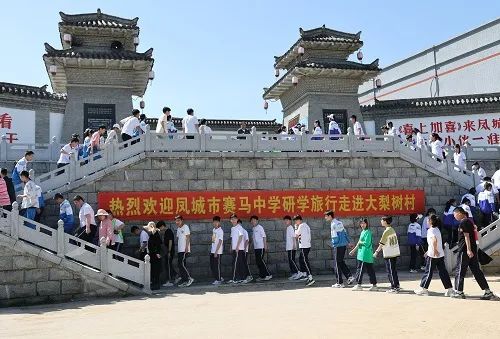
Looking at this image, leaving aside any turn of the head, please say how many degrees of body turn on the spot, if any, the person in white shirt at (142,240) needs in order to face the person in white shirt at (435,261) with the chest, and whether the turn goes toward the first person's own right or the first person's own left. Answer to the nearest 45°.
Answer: approximately 135° to the first person's own left

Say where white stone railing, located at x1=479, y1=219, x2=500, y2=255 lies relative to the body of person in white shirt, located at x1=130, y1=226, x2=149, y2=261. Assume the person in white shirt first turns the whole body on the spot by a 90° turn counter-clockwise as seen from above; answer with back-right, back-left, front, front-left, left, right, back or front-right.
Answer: left

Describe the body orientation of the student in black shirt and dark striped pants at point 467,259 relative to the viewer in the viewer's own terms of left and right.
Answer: facing to the left of the viewer

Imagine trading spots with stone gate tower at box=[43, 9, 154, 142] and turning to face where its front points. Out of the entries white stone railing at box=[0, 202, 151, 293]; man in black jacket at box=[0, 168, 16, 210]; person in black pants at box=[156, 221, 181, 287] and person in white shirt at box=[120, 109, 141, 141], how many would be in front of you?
4

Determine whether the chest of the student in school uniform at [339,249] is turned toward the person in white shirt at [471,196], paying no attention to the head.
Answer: no

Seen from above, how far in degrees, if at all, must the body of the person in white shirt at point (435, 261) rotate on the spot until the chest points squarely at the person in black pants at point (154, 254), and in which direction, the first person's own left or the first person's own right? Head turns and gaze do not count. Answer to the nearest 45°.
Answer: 0° — they already face them

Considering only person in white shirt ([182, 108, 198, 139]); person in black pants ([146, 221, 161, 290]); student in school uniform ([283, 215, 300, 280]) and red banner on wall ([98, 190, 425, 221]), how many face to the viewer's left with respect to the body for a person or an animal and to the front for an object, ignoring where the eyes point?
2

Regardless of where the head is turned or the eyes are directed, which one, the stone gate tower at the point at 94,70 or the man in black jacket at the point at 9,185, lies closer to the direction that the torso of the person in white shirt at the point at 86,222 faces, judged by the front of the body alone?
the man in black jacket

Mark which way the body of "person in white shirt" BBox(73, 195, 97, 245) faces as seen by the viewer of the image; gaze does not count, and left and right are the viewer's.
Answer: facing to the left of the viewer

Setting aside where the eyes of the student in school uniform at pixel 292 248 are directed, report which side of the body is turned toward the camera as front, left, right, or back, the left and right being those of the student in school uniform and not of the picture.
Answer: left

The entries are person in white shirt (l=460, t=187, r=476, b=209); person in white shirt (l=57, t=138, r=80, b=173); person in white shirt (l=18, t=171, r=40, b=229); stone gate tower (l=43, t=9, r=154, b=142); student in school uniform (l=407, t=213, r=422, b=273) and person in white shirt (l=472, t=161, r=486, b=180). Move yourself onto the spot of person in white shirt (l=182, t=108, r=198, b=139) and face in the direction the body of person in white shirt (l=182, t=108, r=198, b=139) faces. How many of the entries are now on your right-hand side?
3
